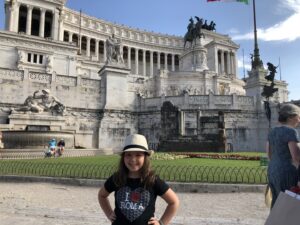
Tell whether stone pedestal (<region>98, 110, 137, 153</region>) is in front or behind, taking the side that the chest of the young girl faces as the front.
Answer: behind

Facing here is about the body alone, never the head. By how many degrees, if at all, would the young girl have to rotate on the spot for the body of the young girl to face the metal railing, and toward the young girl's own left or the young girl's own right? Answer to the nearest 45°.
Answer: approximately 180°

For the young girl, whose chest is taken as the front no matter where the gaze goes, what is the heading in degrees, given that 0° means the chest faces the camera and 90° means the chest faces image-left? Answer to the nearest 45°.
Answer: approximately 0°
